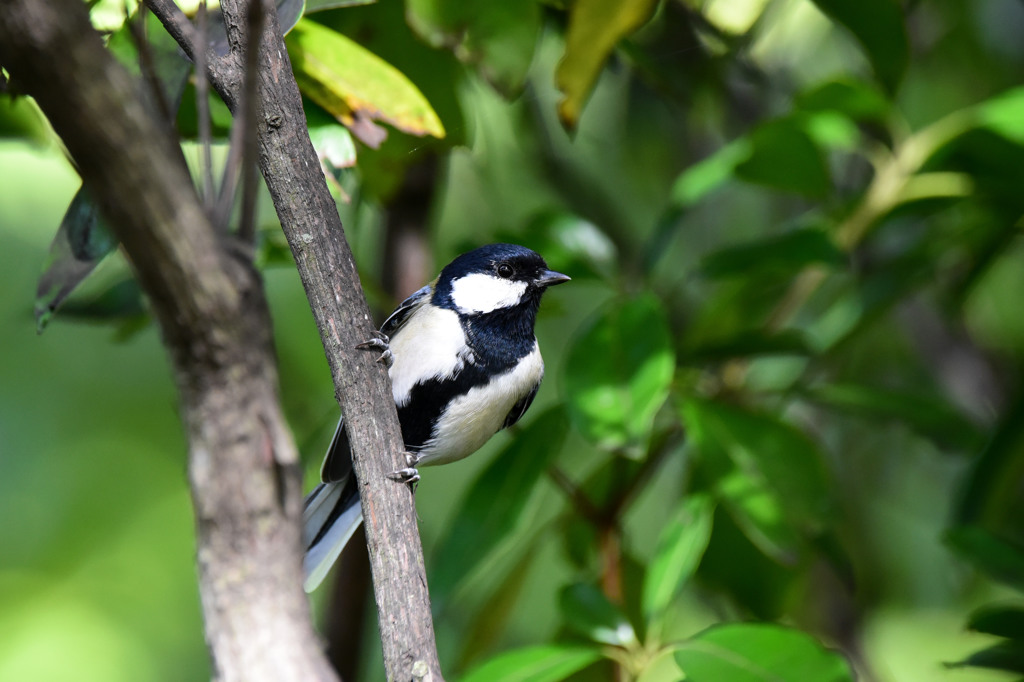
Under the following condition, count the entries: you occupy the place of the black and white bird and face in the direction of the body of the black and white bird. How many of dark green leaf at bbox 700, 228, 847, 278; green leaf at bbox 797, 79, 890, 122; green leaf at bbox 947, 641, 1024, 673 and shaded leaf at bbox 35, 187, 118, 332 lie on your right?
1

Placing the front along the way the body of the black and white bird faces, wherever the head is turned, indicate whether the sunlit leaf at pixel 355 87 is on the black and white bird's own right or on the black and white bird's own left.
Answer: on the black and white bird's own right

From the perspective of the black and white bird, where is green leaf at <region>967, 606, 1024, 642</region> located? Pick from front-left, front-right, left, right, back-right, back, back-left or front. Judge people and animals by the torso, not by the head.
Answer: front-left

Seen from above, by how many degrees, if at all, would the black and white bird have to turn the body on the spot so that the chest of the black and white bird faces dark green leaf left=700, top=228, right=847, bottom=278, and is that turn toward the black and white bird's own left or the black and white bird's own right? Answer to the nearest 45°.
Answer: approximately 45° to the black and white bird's own left

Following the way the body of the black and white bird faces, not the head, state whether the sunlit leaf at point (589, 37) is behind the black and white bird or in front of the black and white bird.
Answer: behind

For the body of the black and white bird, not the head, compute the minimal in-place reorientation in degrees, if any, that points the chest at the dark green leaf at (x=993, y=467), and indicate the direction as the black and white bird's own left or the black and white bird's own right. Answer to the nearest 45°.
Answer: approximately 45° to the black and white bird's own left

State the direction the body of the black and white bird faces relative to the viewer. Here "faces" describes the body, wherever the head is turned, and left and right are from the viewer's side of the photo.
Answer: facing the viewer and to the right of the viewer

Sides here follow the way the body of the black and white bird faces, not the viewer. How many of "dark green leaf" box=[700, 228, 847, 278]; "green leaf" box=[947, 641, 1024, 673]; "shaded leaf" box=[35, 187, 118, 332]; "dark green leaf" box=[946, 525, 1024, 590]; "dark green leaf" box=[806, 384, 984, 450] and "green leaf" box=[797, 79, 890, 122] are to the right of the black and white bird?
1

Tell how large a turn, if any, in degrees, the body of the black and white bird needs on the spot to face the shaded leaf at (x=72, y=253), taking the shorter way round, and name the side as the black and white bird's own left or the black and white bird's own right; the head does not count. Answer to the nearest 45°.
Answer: approximately 90° to the black and white bird's own right

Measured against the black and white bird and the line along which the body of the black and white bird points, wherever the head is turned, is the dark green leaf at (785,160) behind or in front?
behind

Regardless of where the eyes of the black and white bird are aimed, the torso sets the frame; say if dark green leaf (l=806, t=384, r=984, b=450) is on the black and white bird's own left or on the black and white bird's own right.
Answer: on the black and white bird's own left
